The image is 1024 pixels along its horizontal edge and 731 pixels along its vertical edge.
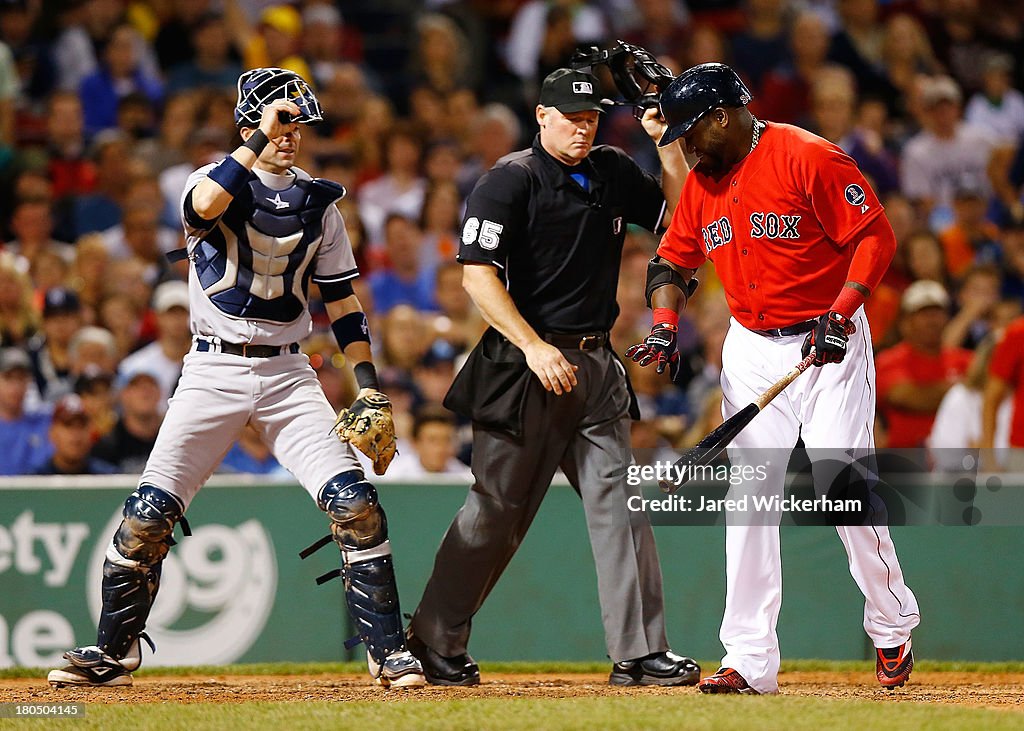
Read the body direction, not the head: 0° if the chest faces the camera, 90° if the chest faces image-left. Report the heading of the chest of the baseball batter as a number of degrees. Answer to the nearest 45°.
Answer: approximately 45°

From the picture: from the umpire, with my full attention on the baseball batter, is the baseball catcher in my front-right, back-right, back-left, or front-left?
back-right

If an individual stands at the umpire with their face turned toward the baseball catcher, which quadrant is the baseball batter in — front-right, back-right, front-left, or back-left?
back-left

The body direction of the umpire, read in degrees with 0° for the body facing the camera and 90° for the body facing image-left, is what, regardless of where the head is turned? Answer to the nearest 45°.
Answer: approximately 315°

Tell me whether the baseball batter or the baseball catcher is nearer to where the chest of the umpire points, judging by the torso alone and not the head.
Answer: the baseball batter

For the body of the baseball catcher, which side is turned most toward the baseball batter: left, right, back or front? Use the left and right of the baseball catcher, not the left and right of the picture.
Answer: left

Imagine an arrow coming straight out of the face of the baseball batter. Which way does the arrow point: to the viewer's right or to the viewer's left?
to the viewer's left

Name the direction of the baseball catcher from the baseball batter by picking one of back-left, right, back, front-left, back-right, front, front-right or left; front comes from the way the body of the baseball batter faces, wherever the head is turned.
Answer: front-right
